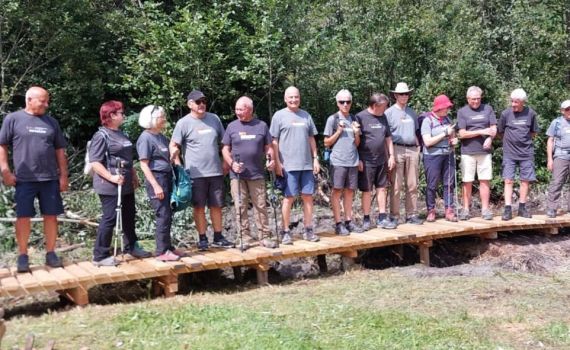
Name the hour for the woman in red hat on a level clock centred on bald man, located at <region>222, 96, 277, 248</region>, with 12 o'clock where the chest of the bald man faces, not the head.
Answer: The woman in red hat is roughly at 8 o'clock from the bald man.

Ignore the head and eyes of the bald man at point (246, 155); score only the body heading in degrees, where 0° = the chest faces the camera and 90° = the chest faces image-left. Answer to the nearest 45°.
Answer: approximately 0°

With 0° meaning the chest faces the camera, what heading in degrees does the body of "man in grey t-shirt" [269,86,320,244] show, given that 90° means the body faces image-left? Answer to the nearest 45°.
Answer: approximately 0°

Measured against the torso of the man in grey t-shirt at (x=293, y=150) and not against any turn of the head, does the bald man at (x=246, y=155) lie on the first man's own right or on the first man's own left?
on the first man's own right

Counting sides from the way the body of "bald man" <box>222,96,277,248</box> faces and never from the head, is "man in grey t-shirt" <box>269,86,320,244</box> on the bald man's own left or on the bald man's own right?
on the bald man's own left
